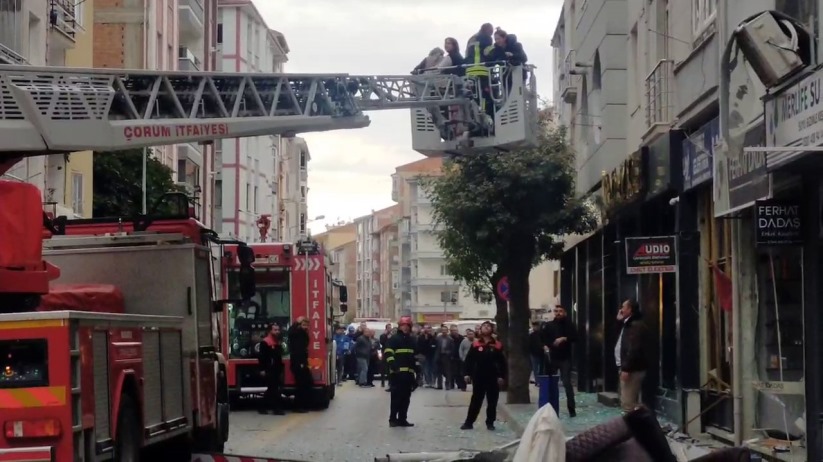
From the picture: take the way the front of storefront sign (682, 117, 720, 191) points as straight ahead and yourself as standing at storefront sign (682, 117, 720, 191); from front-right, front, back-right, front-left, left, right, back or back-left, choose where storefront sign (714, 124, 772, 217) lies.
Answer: front-left

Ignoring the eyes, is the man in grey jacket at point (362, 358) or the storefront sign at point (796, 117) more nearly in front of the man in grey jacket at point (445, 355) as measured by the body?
the storefront sign

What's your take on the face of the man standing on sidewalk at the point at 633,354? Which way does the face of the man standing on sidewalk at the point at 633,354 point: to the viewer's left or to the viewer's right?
to the viewer's left

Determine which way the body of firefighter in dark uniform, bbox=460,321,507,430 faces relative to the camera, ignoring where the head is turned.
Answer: toward the camera

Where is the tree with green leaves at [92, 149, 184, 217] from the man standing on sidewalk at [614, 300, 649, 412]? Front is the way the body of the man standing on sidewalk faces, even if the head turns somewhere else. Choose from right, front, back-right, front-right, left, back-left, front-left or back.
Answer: front-right

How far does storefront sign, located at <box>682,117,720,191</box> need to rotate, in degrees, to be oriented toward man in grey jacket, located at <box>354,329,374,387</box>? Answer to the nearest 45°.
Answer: approximately 90° to its right

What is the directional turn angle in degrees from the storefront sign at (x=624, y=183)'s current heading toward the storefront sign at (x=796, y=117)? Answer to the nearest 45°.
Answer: approximately 45° to its left

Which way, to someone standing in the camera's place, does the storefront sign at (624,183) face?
facing the viewer and to the left of the viewer

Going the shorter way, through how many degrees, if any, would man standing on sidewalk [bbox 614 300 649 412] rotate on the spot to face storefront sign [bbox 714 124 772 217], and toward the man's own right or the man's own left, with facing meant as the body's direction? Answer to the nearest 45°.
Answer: approximately 90° to the man's own left

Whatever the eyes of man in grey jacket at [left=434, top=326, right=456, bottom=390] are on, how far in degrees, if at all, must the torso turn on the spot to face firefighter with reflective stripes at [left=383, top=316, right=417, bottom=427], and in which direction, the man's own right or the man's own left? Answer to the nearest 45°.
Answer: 0° — they already face them

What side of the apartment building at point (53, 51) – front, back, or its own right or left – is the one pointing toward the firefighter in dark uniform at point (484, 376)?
front

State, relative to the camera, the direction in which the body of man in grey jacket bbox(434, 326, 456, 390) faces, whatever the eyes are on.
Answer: toward the camera

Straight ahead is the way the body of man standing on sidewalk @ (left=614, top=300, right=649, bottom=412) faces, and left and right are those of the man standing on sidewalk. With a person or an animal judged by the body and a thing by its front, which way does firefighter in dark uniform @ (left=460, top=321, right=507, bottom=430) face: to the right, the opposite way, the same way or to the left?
to the left

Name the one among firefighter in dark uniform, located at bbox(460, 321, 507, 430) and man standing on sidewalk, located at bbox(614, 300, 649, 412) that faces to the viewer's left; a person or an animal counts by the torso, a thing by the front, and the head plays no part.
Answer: the man standing on sidewalk

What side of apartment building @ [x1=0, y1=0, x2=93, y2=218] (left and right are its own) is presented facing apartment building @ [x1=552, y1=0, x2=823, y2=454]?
front
